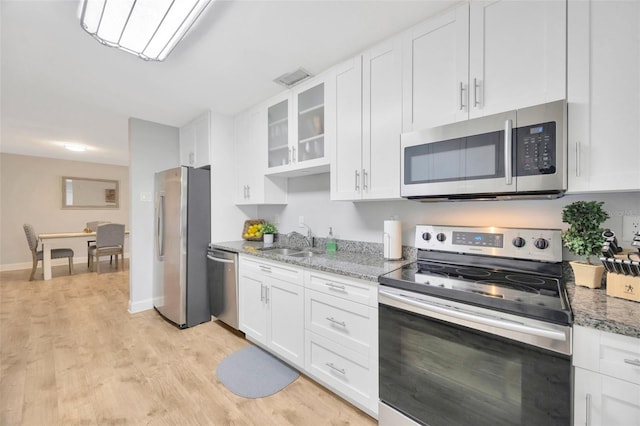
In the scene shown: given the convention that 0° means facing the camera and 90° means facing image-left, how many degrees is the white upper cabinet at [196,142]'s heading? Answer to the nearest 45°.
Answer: approximately 45°

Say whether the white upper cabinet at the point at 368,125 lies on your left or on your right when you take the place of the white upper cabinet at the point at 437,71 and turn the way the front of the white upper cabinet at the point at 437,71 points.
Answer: on your right

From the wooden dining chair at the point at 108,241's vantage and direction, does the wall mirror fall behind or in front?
in front

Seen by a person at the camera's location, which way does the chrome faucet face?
facing the viewer and to the left of the viewer

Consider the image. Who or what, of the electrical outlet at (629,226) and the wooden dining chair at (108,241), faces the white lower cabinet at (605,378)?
the electrical outlet

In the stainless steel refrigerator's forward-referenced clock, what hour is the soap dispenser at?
The soap dispenser is roughly at 9 o'clock from the stainless steel refrigerator.

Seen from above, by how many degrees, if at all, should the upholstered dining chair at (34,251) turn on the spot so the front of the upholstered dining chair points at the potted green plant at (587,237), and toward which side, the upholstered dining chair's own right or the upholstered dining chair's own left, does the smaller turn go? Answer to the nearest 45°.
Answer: approximately 90° to the upholstered dining chair's own right

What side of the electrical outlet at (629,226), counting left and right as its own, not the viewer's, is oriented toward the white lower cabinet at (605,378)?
front
